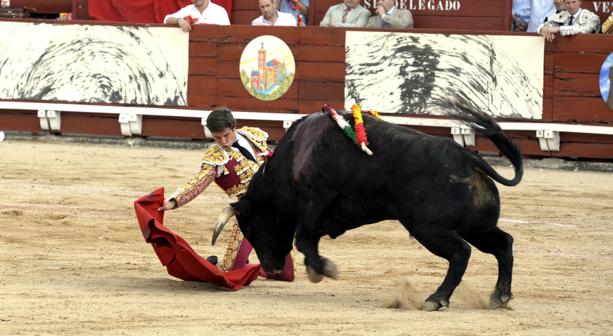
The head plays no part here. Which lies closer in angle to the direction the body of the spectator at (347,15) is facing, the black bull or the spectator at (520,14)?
the black bull

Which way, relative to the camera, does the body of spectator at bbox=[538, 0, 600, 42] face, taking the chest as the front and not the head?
toward the camera

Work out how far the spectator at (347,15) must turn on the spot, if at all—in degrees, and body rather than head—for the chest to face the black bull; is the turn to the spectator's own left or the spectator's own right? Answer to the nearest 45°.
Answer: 0° — they already face it

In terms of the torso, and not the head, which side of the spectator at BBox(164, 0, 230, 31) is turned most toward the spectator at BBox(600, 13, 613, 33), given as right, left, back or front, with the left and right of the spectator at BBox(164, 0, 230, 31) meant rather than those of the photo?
left

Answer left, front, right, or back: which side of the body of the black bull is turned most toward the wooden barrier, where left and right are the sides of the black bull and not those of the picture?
right

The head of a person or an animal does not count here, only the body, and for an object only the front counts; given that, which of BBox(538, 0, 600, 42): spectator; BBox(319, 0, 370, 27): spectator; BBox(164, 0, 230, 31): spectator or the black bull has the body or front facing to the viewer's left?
the black bull

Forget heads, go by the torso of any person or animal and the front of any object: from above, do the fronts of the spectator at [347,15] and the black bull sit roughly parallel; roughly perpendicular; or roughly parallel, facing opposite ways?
roughly perpendicular

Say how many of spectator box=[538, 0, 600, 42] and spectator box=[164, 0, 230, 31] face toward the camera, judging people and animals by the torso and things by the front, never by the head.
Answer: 2

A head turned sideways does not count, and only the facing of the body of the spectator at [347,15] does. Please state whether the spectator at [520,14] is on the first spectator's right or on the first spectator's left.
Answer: on the first spectator's left

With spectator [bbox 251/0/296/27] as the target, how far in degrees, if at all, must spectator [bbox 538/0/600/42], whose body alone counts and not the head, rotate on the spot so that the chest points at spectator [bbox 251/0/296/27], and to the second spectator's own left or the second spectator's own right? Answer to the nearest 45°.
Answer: approximately 90° to the second spectator's own right

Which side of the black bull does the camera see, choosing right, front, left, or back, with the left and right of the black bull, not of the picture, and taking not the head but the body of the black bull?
left

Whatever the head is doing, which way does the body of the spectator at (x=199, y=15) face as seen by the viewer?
toward the camera

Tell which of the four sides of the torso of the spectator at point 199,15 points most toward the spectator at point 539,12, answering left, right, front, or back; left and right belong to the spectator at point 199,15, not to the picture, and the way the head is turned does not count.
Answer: left

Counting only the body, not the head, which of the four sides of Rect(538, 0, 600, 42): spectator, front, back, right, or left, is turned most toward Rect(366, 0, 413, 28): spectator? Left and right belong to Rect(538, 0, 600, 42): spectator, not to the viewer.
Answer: right

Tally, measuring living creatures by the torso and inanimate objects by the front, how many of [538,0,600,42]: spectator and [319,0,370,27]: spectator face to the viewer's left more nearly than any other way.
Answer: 0

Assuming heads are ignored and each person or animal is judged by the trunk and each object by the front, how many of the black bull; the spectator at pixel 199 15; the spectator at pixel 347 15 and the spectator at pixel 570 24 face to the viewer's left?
1

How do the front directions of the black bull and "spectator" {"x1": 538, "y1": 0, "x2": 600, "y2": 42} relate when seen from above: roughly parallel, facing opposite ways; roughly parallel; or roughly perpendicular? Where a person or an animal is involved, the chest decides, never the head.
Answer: roughly perpendicular
